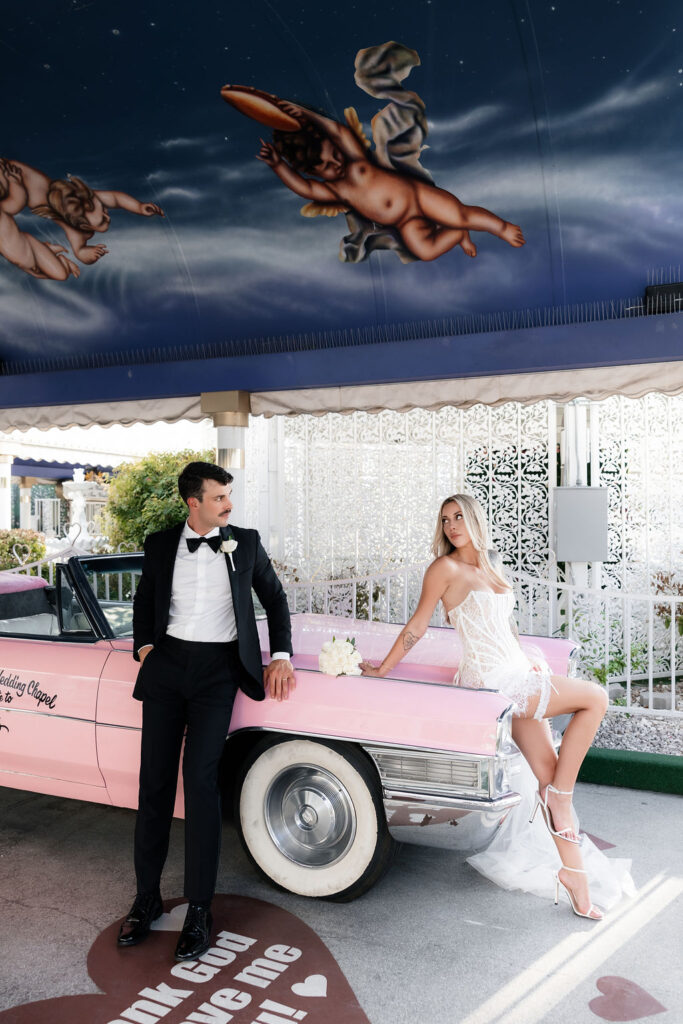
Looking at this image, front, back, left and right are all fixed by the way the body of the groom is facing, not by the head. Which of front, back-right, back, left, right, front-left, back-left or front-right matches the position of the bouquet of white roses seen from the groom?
left

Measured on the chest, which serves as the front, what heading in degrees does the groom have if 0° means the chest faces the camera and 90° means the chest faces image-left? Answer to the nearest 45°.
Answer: approximately 0°

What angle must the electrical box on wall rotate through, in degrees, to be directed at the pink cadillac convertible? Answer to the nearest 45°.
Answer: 0° — it already faces it

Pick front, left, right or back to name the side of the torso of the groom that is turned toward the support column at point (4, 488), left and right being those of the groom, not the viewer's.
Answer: back

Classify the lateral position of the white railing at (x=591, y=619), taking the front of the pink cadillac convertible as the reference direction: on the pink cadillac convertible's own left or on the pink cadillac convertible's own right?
on the pink cadillac convertible's own left

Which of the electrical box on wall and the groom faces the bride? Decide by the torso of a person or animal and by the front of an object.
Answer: the electrical box on wall

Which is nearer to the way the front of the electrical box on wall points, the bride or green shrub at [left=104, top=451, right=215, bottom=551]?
the bride

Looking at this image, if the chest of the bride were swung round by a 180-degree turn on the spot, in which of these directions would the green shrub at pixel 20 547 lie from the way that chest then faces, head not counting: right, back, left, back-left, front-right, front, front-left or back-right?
front

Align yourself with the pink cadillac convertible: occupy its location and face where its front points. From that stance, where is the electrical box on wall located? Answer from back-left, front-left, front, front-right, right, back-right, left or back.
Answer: left

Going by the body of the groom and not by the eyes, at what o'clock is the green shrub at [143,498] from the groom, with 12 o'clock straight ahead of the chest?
The green shrub is roughly at 6 o'clock from the groom.
